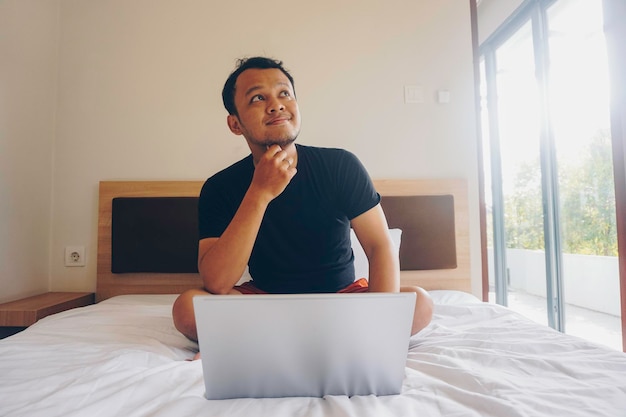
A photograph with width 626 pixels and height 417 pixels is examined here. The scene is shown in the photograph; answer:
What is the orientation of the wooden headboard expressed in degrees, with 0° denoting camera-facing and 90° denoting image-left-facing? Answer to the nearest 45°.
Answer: approximately 0°

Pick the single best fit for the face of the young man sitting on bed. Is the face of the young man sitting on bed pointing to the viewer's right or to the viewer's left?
to the viewer's right

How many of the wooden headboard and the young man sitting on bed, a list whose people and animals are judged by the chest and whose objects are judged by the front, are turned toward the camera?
2

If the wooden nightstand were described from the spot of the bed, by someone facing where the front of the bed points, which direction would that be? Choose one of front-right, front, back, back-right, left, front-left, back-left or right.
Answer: back-right

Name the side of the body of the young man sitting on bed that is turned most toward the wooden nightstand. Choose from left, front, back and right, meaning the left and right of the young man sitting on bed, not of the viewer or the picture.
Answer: right

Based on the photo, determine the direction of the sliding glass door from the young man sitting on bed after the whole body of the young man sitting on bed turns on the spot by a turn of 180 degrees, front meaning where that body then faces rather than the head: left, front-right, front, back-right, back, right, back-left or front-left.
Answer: front-right

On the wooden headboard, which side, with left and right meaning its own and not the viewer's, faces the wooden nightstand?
right

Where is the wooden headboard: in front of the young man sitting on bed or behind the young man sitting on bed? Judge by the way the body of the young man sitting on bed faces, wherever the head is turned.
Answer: behind

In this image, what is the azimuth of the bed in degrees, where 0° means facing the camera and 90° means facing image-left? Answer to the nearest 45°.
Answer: approximately 0°
